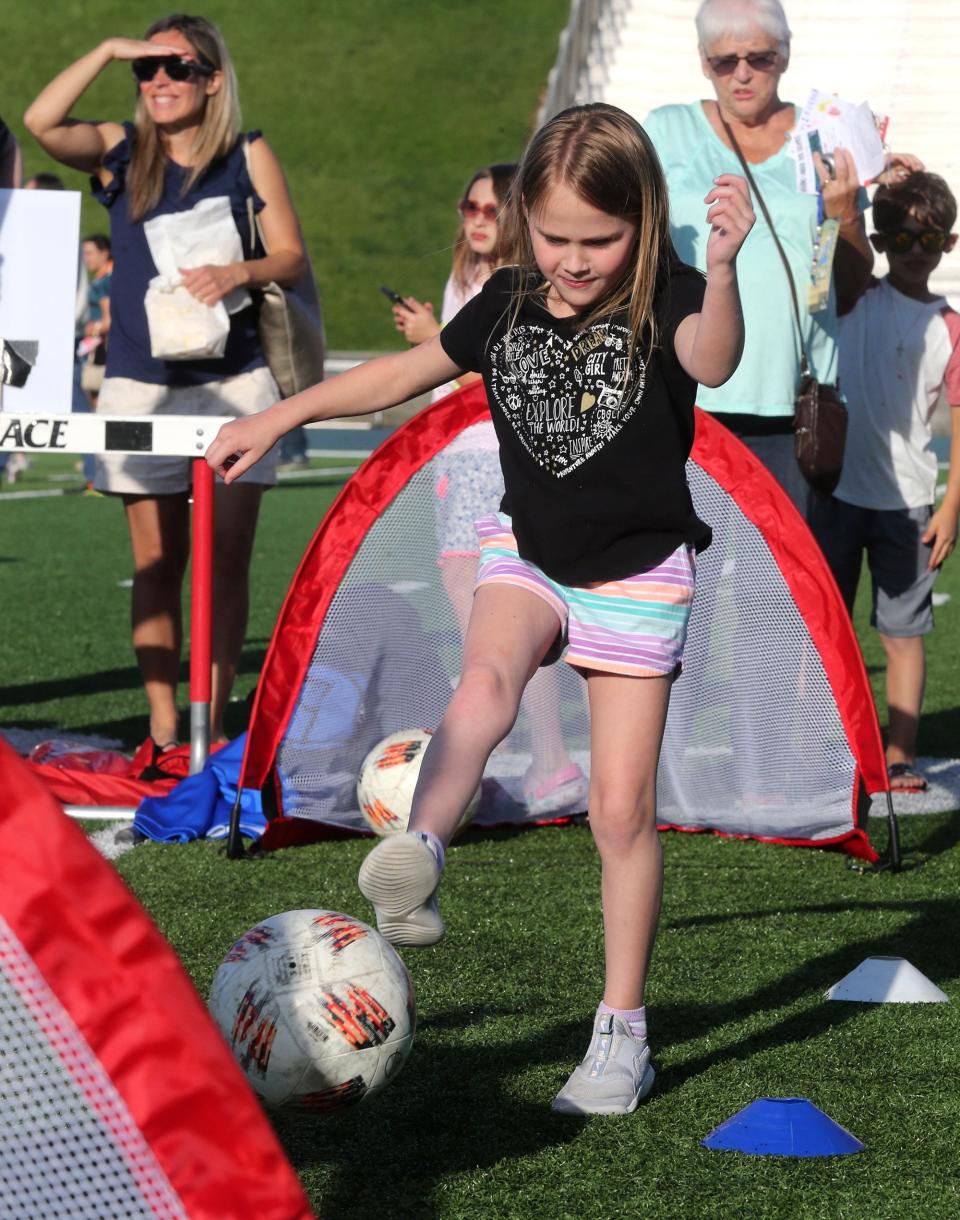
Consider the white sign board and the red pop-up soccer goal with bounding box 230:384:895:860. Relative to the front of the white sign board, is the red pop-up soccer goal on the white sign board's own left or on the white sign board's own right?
on the white sign board's own left

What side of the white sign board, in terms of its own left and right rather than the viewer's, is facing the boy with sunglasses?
left

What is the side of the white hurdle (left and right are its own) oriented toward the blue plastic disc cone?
front

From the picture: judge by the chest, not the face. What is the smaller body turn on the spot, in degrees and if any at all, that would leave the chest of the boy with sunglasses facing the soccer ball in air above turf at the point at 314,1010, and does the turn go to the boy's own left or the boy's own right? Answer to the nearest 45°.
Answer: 0° — they already face it

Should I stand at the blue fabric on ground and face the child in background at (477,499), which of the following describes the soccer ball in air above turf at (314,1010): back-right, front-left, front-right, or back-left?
back-right

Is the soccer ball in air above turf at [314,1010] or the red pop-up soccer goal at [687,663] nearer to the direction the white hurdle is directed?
the soccer ball in air above turf
